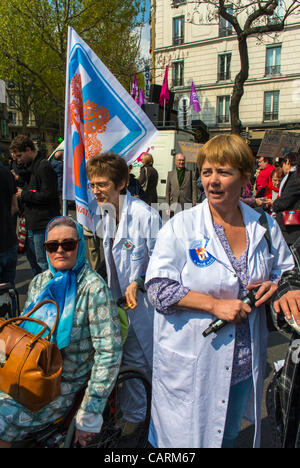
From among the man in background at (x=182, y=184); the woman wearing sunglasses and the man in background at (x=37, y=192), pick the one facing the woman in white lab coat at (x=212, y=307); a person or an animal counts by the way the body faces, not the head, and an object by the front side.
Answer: the man in background at (x=182, y=184)

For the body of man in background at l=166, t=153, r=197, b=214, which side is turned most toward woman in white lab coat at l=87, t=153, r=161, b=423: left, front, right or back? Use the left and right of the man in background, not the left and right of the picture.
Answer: front

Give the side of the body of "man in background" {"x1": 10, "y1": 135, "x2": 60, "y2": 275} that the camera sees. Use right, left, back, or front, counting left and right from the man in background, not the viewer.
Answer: left

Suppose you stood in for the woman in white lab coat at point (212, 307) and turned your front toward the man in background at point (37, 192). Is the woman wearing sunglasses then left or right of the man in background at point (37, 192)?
left

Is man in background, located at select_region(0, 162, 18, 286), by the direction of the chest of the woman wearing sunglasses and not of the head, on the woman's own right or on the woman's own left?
on the woman's own right

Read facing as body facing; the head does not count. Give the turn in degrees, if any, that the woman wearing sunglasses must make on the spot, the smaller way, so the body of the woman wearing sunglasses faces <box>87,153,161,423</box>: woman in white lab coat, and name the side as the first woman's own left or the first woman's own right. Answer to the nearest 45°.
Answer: approximately 180°

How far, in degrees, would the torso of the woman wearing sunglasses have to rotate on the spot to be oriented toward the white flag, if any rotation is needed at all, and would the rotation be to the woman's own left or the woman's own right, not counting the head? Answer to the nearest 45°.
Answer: approximately 135° to the woman's own right

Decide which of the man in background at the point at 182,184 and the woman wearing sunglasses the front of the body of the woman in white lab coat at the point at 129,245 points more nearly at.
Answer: the woman wearing sunglasses
